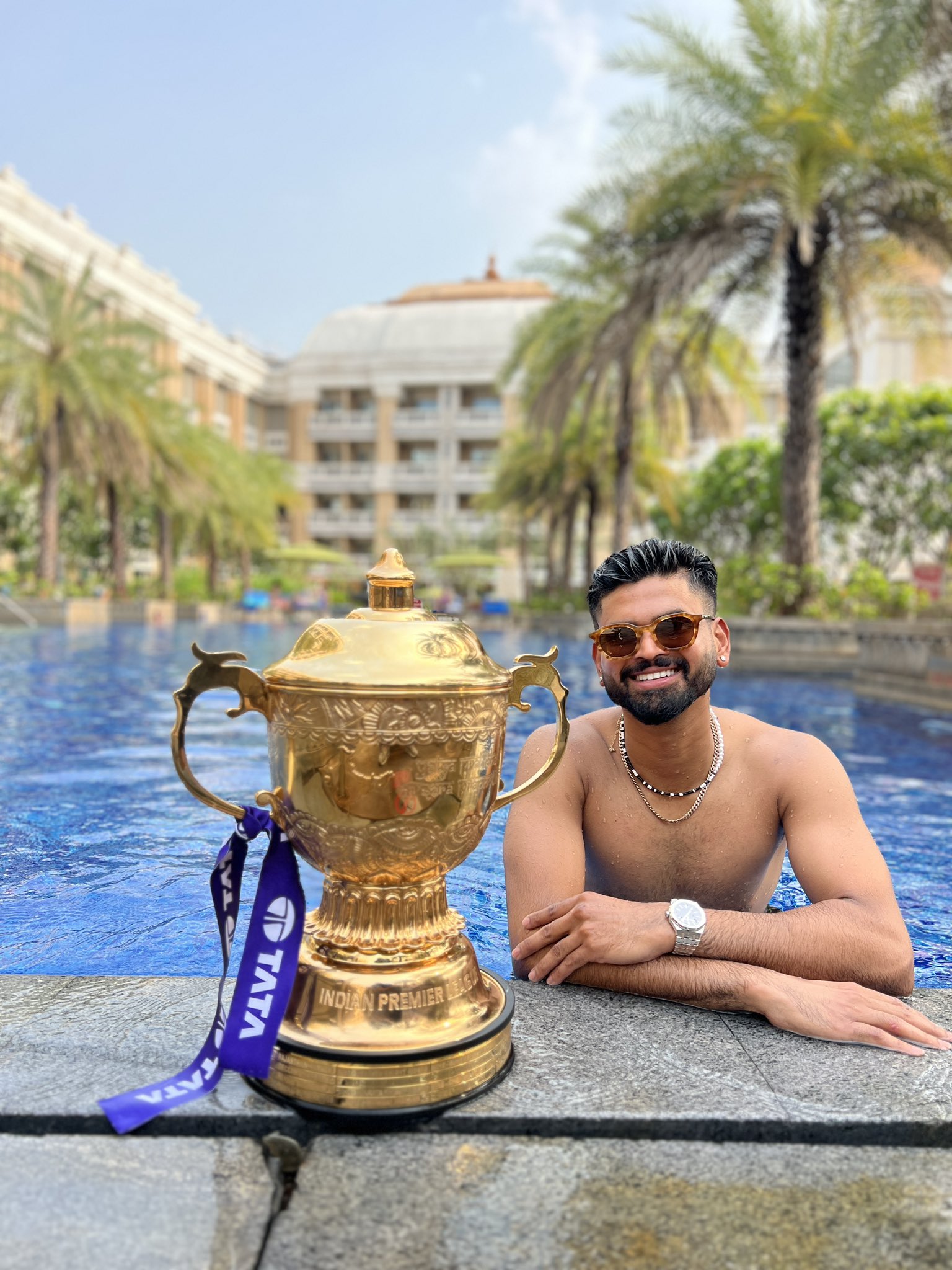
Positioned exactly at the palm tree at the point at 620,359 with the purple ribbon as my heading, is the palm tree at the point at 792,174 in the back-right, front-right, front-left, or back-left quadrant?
front-left

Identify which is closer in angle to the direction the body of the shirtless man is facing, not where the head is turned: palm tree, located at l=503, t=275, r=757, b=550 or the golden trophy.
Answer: the golden trophy

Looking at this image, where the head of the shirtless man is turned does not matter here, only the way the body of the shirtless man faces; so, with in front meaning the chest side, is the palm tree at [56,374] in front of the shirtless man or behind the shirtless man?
behind

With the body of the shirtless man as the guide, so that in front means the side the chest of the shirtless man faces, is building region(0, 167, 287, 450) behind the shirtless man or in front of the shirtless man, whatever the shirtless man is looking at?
behind

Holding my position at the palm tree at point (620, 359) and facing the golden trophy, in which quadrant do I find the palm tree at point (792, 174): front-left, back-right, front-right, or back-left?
front-left

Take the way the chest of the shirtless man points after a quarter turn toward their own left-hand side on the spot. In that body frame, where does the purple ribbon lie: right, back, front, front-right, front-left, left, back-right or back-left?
back-right

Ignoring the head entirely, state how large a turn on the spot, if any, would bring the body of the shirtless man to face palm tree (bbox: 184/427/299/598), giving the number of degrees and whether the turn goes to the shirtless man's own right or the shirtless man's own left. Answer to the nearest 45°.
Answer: approximately 135° to the shirtless man's own right

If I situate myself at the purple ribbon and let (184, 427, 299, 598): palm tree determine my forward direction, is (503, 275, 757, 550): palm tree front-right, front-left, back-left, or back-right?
front-right

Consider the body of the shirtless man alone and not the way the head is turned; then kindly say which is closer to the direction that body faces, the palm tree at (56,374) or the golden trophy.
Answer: the golden trophy

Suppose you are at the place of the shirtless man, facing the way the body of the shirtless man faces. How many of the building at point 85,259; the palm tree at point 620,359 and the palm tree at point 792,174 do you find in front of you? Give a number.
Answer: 0

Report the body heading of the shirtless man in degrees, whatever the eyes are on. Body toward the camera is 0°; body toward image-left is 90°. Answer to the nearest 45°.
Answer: approximately 0°

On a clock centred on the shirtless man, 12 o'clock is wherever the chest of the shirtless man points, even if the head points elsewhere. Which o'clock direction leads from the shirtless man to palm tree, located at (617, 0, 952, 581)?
The palm tree is roughly at 6 o'clock from the shirtless man.

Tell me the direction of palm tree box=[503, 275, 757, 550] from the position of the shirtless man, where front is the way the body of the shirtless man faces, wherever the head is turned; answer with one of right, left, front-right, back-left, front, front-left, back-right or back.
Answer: back
